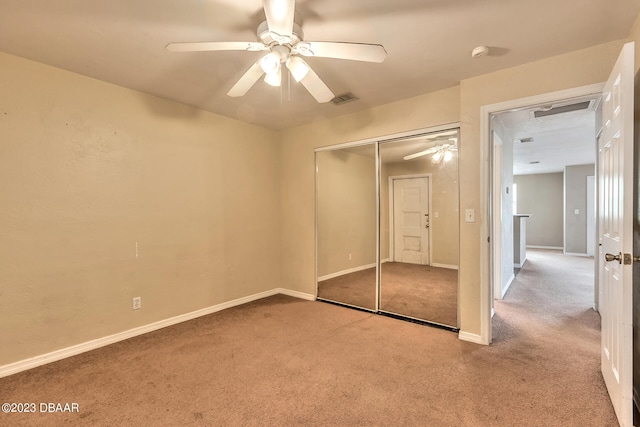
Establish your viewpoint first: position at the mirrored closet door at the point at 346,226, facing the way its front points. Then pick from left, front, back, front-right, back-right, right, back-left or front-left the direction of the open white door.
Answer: left

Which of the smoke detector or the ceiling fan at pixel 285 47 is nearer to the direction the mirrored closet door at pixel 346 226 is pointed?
the ceiling fan

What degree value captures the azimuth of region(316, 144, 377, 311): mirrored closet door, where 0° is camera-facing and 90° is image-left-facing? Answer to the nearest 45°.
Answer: approximately 45°

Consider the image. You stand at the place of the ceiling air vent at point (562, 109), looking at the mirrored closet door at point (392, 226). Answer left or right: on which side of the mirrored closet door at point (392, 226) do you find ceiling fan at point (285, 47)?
left

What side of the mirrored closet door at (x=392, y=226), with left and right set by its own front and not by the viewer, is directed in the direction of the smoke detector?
left

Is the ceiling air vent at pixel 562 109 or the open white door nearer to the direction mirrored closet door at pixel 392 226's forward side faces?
the open white door

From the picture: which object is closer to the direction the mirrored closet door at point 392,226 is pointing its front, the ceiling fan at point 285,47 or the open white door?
the ceiling fan

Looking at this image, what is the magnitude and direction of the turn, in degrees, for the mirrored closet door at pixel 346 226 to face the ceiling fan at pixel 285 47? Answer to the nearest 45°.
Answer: approximately 45° to its left

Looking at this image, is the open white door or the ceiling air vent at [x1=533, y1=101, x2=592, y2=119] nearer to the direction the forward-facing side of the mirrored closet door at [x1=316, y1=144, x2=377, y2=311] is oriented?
the open white door
